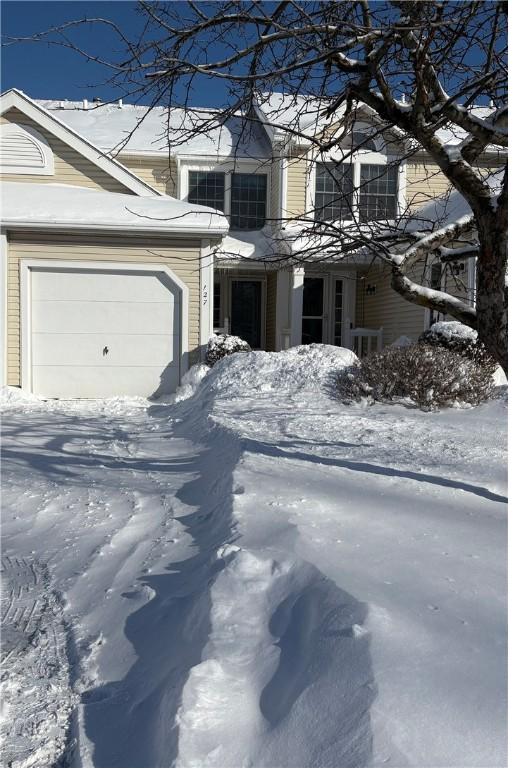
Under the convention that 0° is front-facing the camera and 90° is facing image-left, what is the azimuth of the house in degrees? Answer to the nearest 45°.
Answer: approximately 0°

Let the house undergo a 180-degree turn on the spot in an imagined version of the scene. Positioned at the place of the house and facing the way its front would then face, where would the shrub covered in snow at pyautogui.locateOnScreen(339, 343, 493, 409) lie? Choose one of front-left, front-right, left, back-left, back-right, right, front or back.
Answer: back-right

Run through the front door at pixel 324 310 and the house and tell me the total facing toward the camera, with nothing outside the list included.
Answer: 2

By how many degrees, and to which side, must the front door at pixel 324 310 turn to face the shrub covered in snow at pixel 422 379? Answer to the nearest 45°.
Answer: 0° — it already faces it

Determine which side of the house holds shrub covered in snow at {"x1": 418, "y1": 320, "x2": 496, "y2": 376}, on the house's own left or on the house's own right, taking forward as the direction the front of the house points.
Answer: on the house's own left
